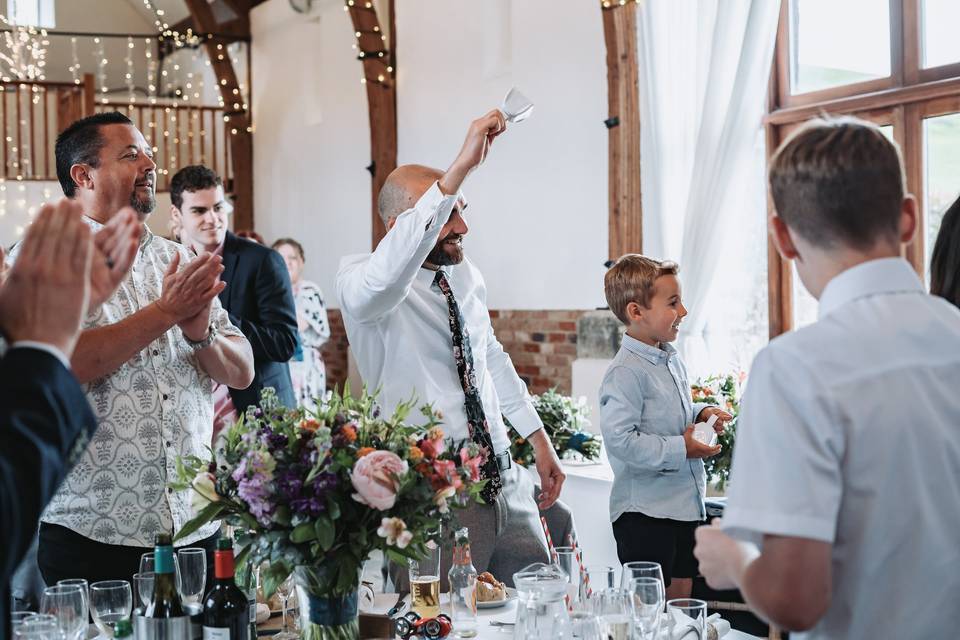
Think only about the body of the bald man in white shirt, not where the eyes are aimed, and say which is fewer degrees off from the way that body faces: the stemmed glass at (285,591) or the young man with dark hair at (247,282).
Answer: the stemmed glass

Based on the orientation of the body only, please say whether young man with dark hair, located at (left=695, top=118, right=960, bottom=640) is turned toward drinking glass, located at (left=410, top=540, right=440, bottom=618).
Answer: yes

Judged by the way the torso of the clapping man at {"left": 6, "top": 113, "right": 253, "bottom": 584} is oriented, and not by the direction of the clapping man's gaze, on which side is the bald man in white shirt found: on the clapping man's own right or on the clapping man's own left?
on the clapping man's own left

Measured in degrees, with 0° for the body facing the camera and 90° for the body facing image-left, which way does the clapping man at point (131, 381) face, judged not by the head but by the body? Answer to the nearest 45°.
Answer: approximately 315°

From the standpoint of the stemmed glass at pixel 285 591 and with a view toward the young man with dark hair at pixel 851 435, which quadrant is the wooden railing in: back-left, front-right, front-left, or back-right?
back-left

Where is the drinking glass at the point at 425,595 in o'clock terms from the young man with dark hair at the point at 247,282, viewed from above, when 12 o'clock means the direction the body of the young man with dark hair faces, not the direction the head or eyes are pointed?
The drinking glass is roughly at 10 o'clock from the young man with dark hair.

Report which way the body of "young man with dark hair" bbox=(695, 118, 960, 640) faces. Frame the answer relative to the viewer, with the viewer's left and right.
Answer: facing away from the viewer and to the left of the viewer

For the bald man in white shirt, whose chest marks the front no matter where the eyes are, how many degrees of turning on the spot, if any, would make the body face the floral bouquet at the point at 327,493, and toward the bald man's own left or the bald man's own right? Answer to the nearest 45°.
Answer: approximately 45° to the bald man's own right

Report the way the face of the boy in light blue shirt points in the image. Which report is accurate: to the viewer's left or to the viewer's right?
to the viewer's right
